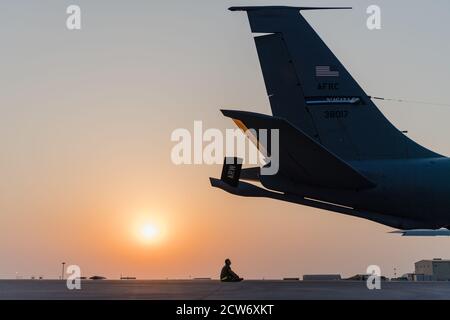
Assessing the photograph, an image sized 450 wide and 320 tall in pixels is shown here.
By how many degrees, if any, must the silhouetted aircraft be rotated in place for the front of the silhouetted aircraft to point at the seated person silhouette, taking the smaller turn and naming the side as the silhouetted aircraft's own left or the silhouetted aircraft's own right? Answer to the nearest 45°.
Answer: approximately 135° to the silhouetted aircraft's own left

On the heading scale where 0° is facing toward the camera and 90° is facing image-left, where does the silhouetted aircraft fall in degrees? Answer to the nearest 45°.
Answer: approximately 270°
